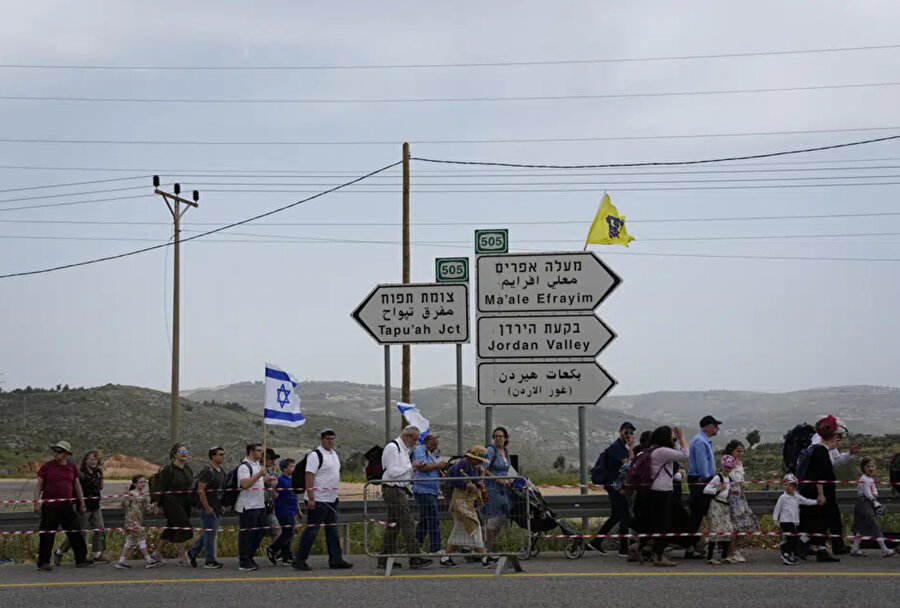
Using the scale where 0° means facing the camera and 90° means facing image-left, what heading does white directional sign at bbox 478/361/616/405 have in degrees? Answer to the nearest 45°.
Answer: approximately 0°

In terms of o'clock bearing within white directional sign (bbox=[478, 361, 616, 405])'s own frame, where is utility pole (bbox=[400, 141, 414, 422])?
The utility pole is roughly at 5 o'clock from the white directional sign.
